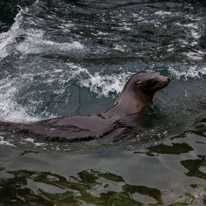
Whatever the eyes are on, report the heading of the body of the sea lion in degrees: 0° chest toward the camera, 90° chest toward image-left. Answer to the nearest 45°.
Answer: approximately 270°
